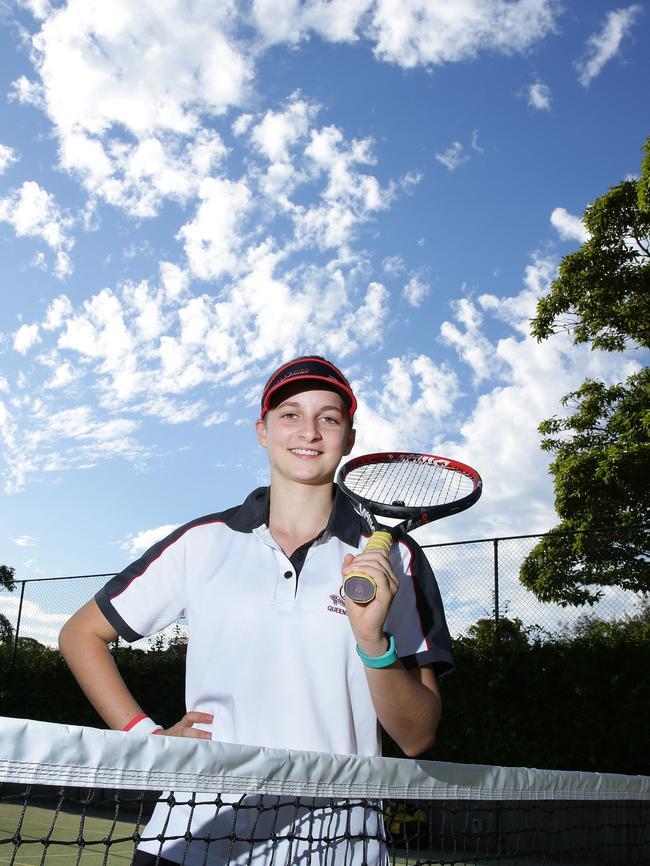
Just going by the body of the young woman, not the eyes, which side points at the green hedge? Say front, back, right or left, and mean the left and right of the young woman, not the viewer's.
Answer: back

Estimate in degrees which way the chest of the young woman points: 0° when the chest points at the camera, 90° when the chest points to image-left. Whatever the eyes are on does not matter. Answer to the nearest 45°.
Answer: approximately 0°

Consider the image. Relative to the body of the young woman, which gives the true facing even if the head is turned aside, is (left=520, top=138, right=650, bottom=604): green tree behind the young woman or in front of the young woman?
behind

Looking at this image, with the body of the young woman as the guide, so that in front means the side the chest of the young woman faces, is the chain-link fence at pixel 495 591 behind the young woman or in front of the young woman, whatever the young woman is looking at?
behind
